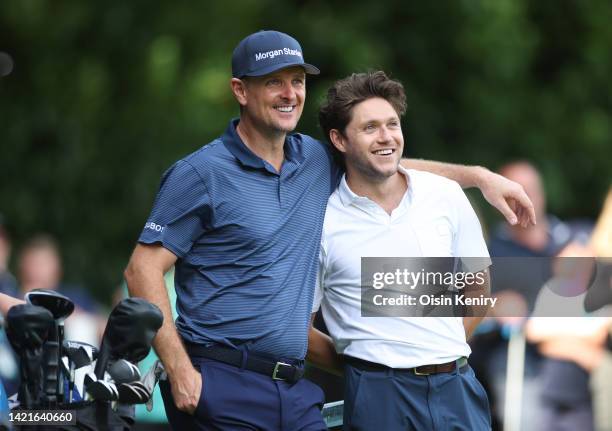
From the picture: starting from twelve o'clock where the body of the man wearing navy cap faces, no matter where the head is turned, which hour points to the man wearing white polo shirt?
The man wearing white polo shirt is roughly at 10 o'clock from the man wearing navy cap.

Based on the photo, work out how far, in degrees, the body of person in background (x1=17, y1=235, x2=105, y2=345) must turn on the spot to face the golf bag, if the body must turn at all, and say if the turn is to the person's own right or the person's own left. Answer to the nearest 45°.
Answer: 0° — they already face it

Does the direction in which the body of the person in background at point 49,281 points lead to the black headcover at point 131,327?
yes

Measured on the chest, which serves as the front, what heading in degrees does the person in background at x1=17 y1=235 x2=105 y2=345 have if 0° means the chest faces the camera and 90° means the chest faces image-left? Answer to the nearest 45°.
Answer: approximately 0°

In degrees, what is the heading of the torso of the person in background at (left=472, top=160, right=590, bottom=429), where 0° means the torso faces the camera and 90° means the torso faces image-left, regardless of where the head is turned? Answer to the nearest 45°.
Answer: approximately 45°
